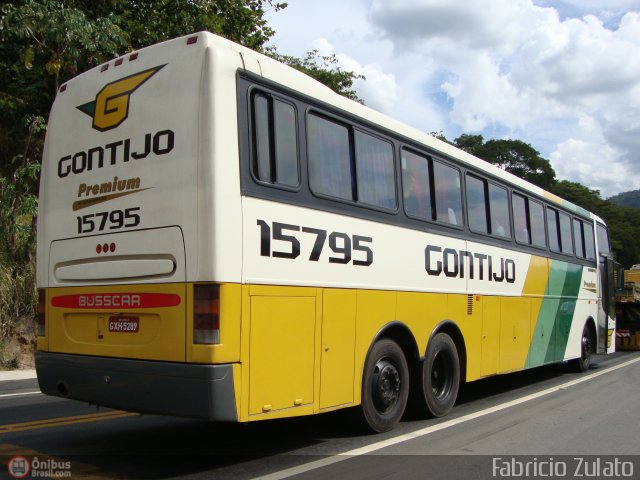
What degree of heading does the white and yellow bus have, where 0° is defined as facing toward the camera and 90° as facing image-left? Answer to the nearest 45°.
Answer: approximately 225°
